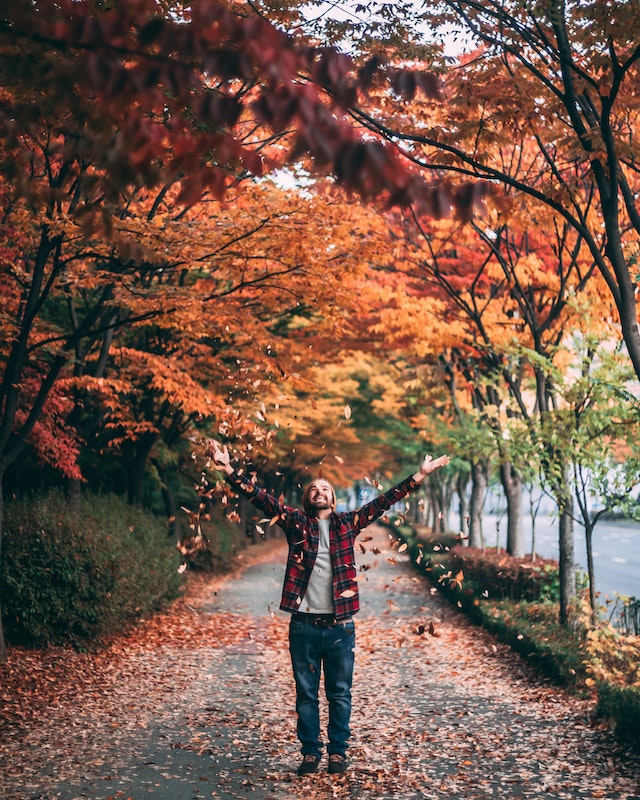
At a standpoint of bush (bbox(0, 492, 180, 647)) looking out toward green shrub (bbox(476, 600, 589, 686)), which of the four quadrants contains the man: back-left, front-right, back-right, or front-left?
front-right

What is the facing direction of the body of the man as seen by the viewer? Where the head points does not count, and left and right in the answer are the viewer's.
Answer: facing the viewer

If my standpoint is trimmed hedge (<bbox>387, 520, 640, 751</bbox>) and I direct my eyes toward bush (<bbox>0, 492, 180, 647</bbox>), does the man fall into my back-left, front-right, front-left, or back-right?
front-left

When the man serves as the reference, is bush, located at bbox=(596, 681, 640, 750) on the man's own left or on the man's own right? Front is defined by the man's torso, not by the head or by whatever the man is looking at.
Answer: on the man's own left
